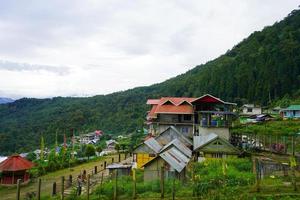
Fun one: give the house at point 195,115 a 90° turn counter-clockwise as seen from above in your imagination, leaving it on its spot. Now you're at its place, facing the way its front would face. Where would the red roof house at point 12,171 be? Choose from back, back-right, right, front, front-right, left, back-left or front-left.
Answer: back-right

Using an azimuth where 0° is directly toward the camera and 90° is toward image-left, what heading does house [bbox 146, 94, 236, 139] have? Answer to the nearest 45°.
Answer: approximately 0°

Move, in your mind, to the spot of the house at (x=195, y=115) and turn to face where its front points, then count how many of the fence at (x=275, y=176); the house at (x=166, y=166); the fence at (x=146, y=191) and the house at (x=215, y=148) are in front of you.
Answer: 4

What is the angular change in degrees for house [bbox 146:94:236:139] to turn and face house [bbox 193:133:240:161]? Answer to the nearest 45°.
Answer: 0° — it already faces it

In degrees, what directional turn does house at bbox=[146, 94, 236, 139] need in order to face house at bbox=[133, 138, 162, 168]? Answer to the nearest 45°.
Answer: approximately 45° to its right

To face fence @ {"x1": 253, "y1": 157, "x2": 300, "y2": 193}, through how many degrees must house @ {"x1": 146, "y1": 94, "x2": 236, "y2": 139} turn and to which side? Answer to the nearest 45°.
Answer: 0° — it already faces it

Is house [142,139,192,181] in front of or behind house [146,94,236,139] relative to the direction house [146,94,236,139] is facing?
in front

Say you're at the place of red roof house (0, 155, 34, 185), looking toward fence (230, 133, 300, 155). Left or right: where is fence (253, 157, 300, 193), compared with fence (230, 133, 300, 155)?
right

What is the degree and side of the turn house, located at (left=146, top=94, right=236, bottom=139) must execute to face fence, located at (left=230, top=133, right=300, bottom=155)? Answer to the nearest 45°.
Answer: approximately 45° to its left

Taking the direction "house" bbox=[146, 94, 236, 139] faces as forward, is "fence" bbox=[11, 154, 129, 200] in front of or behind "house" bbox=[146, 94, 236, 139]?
in front
